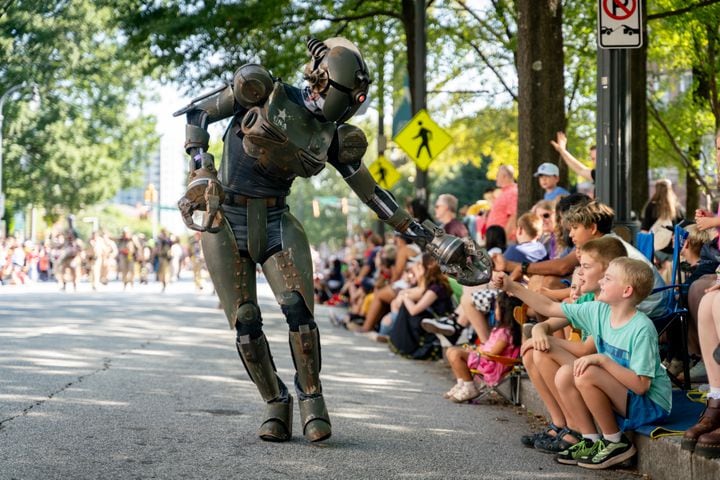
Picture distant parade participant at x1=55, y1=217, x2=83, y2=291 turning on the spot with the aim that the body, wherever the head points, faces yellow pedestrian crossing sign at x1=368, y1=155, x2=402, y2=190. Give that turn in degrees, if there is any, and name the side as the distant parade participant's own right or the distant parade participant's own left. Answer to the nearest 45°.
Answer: approximately 45° to the distant parade participant's own left

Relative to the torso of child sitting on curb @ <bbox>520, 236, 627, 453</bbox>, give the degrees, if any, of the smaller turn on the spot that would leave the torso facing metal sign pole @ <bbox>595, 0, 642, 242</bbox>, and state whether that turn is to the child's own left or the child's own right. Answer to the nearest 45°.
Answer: approximately 90° to the child's own right

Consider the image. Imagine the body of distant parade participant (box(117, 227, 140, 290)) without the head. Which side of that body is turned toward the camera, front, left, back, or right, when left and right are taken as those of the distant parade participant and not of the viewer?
front

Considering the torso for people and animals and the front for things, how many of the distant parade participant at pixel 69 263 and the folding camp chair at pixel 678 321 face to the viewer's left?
1

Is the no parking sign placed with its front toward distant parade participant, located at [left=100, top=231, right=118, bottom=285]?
no

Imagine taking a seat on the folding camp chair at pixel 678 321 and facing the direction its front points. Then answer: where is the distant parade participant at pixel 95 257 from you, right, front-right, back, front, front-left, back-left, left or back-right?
front-right

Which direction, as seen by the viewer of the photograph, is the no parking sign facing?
facing the viewer

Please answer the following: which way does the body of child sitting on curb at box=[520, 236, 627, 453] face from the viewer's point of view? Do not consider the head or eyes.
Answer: to the viewer's left

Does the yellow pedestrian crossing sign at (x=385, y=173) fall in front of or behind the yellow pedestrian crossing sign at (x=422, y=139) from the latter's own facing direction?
behind

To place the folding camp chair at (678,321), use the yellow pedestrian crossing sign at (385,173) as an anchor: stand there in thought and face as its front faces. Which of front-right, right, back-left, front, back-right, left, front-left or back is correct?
front

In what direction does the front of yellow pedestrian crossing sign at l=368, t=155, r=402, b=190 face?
toward the camera

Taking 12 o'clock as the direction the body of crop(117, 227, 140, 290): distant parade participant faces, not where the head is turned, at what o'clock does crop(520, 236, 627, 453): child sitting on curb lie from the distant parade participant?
The child sitting on curb is roughly at 12 o'clock from the distant parade participant.

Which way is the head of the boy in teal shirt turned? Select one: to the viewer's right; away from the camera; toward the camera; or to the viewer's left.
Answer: to the viewer's left

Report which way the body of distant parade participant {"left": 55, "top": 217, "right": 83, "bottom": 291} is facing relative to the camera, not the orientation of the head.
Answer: toward the camera
